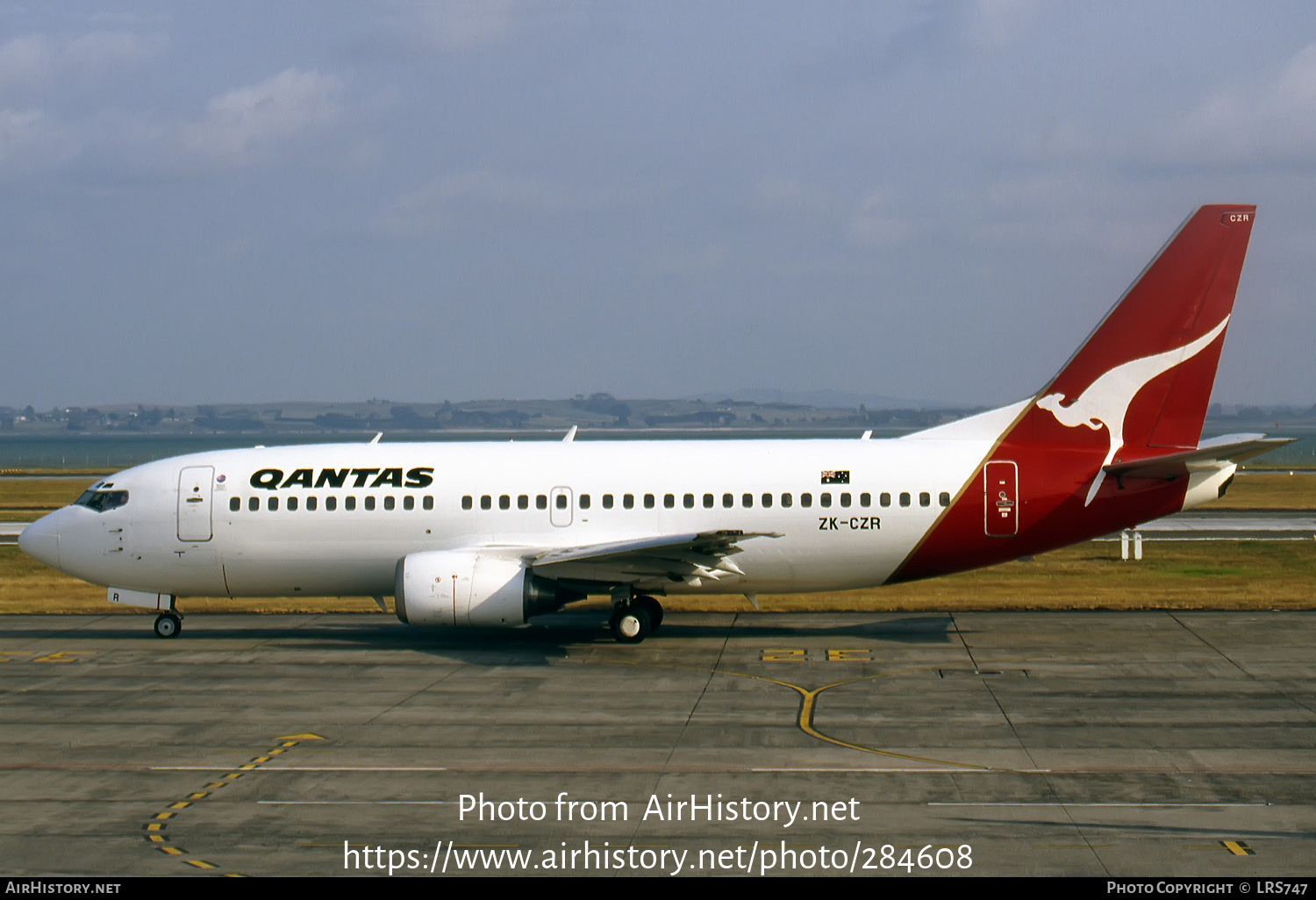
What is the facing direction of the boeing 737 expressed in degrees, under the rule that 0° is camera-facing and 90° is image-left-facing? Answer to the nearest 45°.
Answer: approximately 90°
